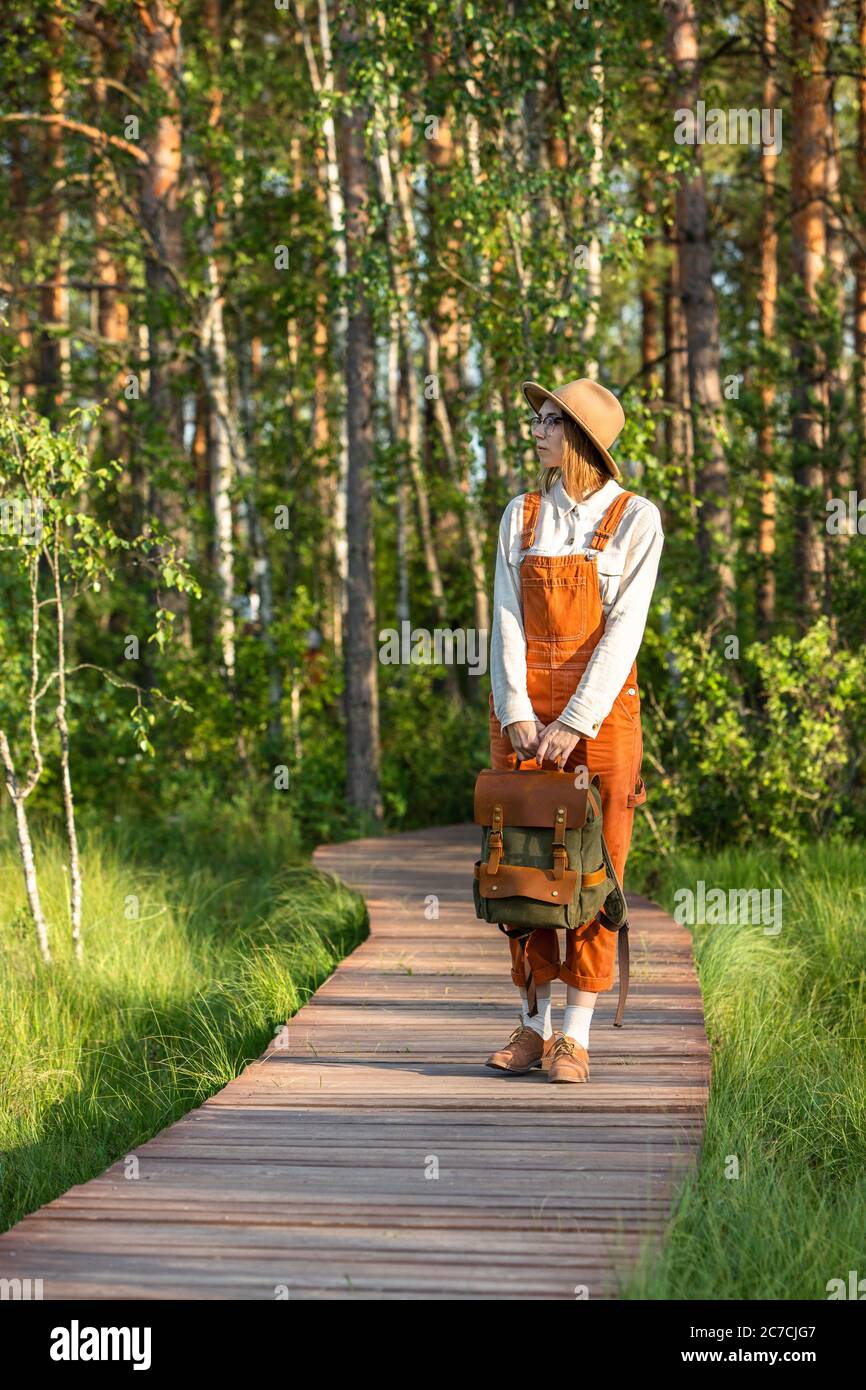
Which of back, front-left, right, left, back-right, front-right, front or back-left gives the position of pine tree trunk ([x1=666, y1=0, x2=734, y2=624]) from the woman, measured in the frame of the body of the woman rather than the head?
back-right

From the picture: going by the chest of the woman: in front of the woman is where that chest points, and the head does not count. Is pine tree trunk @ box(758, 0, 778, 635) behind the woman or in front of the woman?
behind

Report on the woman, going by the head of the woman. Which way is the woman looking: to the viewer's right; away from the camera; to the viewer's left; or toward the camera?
to the viewer's left

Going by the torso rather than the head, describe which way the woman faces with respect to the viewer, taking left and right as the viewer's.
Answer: facing the viewer and to the left of the viewer

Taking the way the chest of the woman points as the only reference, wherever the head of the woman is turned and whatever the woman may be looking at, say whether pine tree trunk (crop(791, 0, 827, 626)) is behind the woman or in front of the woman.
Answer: behind
